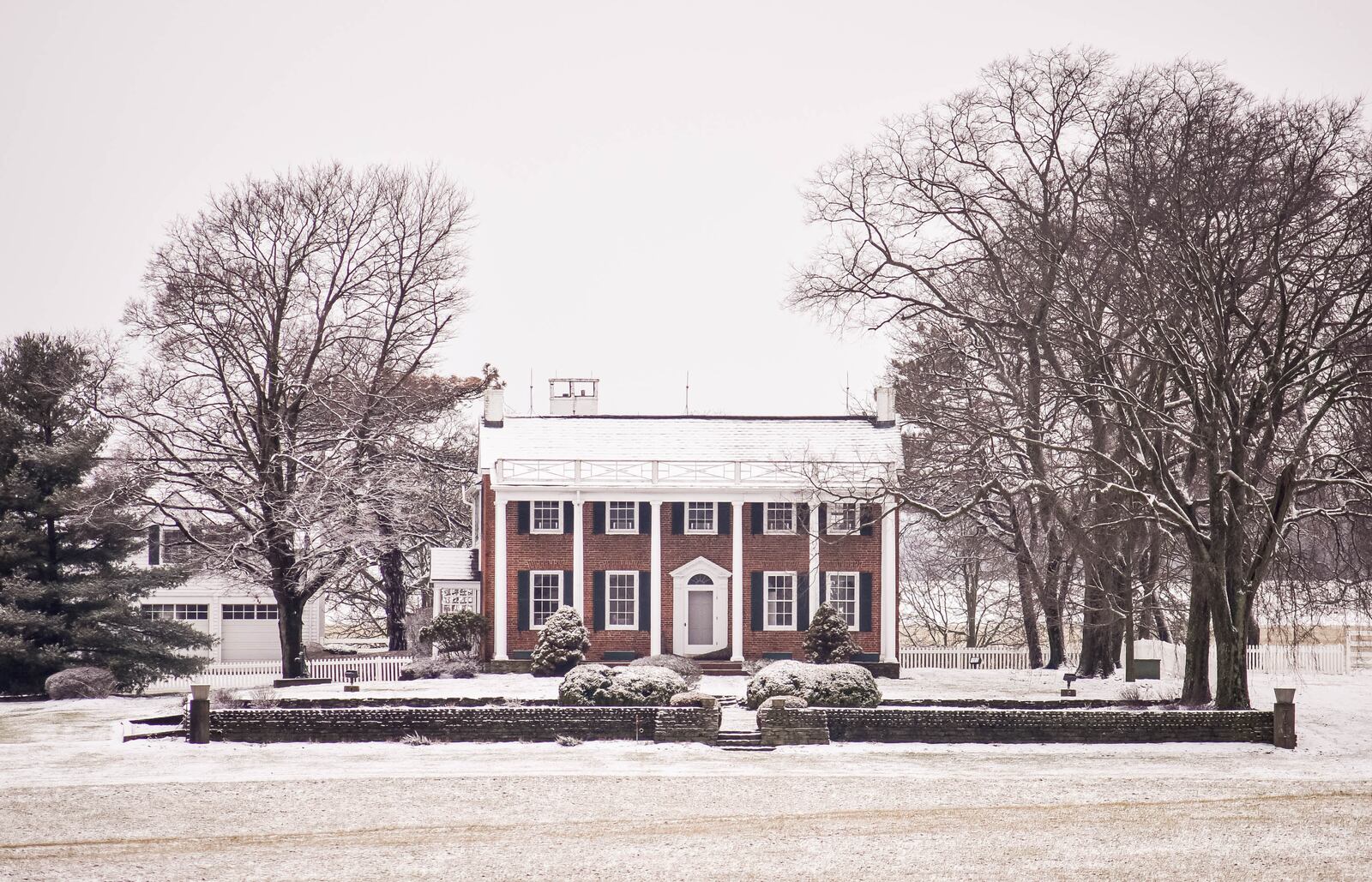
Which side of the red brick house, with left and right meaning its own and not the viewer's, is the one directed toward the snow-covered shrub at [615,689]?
front

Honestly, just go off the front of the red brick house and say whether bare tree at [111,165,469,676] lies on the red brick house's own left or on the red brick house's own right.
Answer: on the red brick house's own right

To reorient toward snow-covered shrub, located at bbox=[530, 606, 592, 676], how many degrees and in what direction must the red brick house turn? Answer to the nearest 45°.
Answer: approximately 45° to its right

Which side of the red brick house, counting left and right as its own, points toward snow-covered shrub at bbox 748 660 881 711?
front

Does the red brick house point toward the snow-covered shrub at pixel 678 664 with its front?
yes

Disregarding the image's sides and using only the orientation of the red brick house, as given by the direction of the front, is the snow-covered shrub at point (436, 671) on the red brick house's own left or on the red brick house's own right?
on the red brick house's own right

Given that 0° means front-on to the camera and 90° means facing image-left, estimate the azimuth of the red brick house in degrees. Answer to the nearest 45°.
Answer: approximately 0°

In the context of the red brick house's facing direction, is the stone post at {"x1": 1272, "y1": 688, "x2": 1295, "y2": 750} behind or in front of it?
in front

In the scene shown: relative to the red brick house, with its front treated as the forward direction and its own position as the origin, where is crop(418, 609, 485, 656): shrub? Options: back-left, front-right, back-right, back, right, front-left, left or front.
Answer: right
